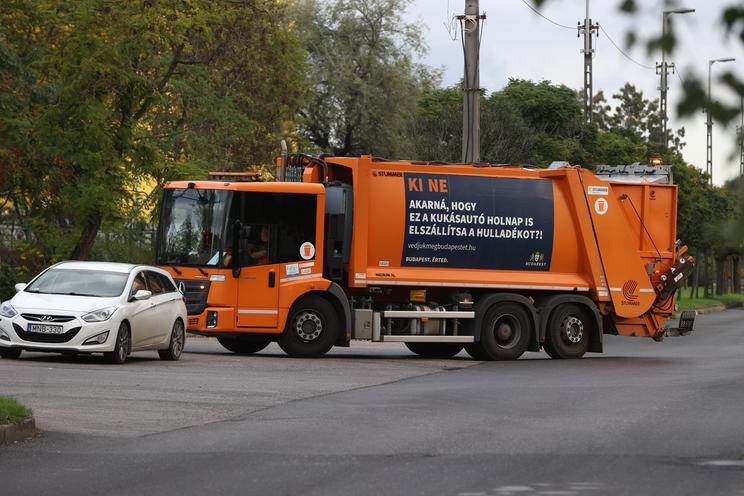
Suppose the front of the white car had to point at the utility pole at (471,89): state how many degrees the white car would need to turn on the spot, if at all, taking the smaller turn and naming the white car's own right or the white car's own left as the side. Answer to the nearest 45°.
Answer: approximately 180°

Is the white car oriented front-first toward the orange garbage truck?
no

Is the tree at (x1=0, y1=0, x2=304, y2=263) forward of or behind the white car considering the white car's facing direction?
behind

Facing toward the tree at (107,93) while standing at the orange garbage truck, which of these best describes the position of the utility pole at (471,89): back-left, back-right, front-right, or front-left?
front-right

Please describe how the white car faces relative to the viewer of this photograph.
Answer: facing the viewer and to the left of the viewer

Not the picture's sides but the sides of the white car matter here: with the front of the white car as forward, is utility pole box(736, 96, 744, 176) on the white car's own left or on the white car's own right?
on the white car's own left

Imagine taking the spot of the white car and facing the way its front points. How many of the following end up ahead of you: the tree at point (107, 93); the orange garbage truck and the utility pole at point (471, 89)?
0
